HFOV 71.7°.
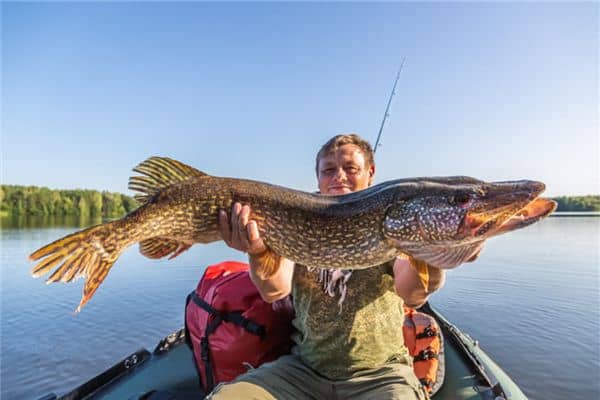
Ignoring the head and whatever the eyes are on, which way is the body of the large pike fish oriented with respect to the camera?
to the viewer's right

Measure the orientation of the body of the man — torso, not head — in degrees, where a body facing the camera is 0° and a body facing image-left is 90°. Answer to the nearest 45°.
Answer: approximately 0°

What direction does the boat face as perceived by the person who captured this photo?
facing away from the viewer

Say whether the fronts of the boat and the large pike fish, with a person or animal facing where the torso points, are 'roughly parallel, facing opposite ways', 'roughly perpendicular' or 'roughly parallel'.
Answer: roughly perpendicular

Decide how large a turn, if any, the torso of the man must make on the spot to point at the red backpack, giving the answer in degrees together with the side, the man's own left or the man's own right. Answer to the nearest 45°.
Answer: approximately 135° to the man's own right
